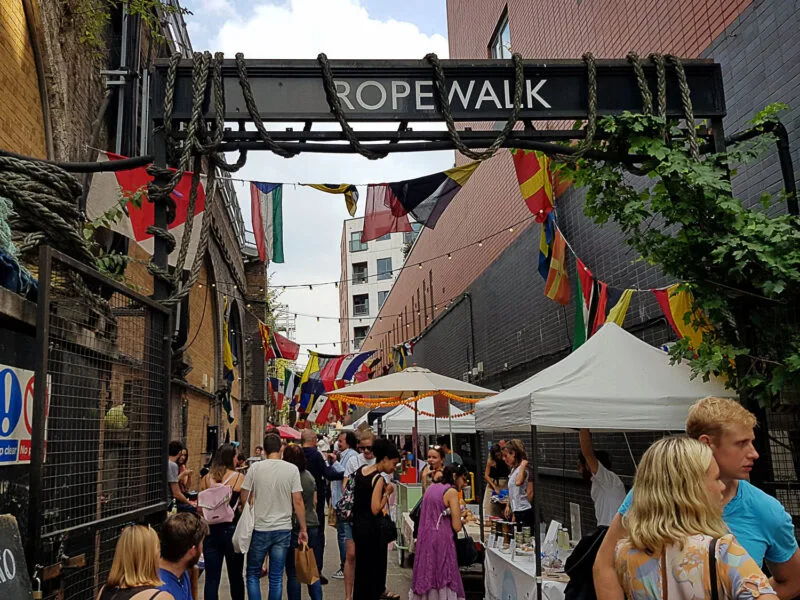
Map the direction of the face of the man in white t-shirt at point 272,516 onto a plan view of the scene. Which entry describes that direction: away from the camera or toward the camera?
away from the camera

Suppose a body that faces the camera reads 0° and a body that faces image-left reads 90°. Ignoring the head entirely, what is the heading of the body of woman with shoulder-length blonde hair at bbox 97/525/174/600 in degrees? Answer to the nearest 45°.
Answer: approximately 180°

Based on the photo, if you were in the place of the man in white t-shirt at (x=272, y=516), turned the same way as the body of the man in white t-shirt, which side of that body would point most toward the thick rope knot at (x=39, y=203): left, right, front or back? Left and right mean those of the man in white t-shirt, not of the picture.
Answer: back

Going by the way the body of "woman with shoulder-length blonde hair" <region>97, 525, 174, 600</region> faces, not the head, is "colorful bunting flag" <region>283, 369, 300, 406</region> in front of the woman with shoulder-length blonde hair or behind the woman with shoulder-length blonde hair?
in front

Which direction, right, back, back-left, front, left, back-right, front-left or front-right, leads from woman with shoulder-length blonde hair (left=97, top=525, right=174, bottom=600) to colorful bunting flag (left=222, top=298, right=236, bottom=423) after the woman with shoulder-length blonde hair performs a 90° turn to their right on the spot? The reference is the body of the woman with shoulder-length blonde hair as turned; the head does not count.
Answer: left

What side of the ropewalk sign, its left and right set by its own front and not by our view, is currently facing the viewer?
front

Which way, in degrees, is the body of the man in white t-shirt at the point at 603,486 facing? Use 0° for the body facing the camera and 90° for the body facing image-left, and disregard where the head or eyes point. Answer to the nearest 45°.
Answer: approximately 90°

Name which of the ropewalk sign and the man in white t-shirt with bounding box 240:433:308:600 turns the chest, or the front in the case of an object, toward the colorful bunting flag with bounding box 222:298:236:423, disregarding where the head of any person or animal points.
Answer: the man in white t-shirt

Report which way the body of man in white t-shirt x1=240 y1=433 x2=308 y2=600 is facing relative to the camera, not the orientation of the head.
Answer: away from the camera

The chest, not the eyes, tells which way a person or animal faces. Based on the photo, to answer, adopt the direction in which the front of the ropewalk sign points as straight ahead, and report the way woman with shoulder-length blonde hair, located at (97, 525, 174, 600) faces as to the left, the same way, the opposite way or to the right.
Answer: the opposite way

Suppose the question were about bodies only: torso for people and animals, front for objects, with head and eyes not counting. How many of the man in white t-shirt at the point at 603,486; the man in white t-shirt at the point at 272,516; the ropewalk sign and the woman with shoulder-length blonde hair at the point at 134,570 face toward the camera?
1

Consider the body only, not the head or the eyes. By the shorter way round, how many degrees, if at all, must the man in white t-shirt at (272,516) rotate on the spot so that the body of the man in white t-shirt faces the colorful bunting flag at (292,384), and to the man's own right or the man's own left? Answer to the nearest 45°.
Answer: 0° — they already face it

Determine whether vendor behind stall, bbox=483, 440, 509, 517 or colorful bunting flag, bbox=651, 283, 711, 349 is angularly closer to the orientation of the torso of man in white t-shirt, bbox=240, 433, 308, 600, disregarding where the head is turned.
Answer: the vendor behind stall

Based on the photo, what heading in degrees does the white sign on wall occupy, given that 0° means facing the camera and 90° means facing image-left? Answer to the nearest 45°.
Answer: approximately 315°

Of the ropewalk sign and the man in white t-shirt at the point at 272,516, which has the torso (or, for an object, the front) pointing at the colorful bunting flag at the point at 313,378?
the man in white t-shirt

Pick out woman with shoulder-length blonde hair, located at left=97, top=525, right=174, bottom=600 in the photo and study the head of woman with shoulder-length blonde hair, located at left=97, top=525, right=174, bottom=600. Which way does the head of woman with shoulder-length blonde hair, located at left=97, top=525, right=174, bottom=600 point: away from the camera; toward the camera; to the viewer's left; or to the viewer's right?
away from the camera
